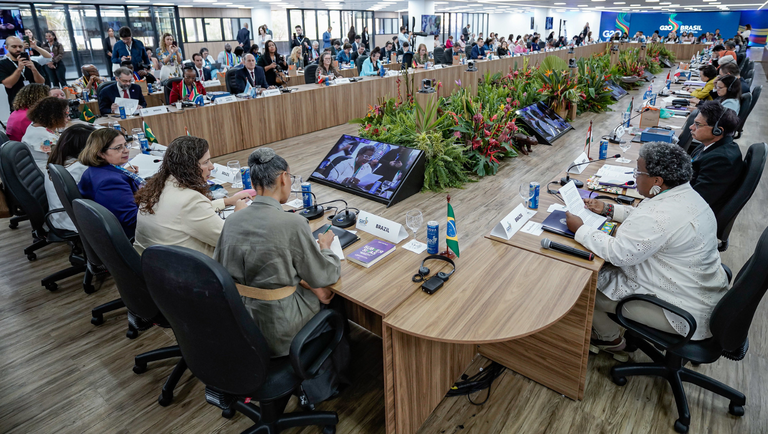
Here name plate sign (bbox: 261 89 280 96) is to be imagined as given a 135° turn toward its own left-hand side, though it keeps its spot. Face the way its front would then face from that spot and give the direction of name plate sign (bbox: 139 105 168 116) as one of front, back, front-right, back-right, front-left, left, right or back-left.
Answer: back-left

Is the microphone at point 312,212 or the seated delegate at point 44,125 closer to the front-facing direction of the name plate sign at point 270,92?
the microphone

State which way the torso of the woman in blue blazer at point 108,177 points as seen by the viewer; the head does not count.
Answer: to the viewer's right

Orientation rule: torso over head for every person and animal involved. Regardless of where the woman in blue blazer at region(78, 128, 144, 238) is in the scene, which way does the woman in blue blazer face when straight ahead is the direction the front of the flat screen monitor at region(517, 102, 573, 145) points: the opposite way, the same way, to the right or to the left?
the opposite way

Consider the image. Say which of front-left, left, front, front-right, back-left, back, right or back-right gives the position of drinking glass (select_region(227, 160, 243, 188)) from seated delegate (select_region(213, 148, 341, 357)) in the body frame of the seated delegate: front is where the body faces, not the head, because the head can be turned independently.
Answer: front-left

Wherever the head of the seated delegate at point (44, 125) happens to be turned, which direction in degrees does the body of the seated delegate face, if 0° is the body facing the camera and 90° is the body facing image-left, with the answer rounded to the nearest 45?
approximately 225°

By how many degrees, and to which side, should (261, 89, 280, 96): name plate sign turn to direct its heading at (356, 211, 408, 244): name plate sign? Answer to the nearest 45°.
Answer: approximately 45° to its right

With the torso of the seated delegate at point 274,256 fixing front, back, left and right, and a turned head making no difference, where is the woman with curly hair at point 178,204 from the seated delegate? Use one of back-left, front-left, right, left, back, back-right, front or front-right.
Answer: left

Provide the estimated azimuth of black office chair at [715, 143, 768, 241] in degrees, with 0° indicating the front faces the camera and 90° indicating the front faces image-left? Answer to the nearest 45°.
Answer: approximately 90°

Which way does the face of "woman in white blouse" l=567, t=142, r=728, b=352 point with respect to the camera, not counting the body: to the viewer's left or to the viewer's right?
to the viewer's left

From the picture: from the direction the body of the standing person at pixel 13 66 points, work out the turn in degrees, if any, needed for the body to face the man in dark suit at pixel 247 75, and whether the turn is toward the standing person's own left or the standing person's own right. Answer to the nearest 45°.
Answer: approximately 45° to the standing person's own left

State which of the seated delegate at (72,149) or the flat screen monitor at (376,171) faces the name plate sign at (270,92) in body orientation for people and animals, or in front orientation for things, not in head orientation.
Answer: the seated delegate

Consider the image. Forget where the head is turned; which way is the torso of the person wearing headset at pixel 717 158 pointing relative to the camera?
to the viewer's left

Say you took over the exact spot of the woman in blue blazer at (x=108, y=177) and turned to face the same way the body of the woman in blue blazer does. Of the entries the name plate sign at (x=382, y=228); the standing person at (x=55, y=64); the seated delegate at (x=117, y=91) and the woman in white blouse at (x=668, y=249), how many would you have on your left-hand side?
2

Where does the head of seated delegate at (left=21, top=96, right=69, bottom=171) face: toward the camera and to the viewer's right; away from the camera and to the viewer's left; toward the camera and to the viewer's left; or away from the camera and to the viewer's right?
away from the camera and to the viewer's right

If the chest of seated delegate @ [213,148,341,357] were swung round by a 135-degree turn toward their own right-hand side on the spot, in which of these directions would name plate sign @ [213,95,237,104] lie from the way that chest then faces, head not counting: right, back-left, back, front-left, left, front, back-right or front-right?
back

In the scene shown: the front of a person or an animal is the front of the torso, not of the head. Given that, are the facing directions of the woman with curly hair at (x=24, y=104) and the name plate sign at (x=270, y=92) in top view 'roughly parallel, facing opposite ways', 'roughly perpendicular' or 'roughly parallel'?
roughly perpendicular

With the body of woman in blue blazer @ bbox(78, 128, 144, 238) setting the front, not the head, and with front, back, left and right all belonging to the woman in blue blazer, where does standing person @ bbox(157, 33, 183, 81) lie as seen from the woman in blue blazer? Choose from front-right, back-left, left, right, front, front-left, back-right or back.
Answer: left

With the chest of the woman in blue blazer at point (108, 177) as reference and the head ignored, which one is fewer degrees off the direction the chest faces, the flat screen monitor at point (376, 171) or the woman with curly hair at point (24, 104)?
the flat screen monitor

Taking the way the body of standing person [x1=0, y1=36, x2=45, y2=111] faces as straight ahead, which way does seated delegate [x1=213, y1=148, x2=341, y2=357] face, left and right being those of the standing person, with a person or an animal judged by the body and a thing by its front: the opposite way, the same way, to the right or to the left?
to the left

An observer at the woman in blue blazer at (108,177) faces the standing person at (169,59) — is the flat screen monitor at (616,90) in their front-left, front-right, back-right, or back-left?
front-right
